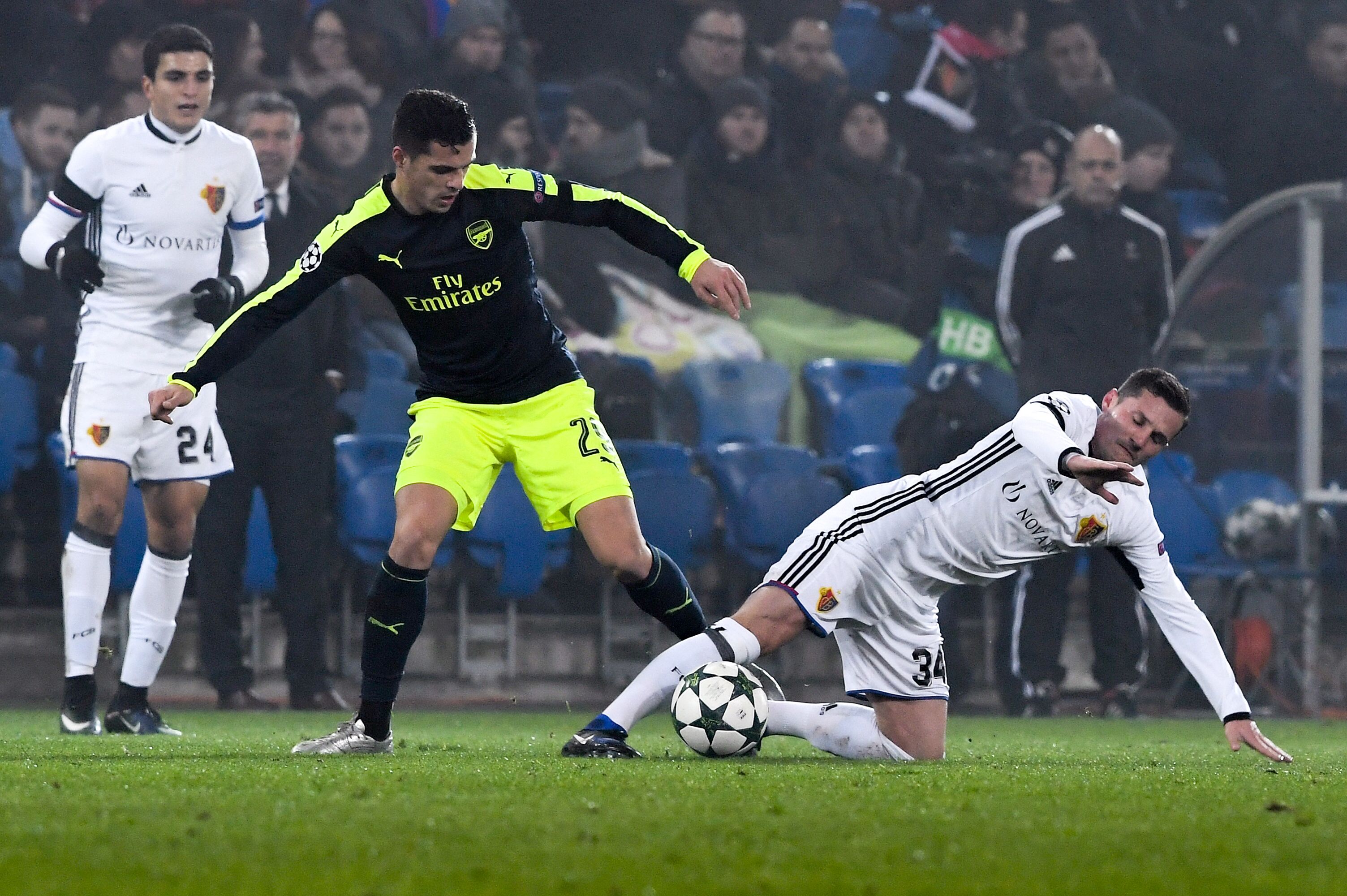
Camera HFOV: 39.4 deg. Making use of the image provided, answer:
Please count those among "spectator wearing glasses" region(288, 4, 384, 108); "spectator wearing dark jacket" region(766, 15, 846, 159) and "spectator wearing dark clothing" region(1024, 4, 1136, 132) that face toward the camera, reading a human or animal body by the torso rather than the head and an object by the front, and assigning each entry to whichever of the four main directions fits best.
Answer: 3

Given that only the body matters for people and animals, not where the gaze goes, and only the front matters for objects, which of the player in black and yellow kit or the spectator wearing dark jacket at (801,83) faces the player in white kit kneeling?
the spectator wearing dark jacket

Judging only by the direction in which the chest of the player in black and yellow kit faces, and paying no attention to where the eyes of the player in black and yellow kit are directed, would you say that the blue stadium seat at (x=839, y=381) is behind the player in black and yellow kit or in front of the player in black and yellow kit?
behind

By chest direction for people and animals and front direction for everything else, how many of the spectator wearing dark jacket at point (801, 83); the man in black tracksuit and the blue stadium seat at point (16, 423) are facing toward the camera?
3

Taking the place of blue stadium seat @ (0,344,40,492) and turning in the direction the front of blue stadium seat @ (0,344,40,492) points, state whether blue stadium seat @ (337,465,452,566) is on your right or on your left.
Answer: on your left

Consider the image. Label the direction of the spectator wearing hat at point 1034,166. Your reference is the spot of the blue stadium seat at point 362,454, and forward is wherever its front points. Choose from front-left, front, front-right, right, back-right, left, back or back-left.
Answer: left

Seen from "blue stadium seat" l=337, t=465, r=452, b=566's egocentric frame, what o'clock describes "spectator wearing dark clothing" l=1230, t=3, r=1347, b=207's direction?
The spectator wearing dark clothing is roughly at 9 o'clock from the blue stadium seat.

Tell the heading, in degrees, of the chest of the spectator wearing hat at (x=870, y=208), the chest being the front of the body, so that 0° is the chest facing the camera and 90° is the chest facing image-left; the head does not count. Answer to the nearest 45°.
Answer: approximately 0°

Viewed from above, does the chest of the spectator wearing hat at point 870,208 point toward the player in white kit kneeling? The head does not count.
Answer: yes
